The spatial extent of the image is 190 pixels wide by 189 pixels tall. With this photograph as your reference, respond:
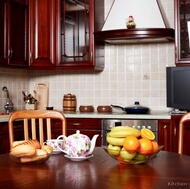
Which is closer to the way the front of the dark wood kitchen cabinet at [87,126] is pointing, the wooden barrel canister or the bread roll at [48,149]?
the bread roll

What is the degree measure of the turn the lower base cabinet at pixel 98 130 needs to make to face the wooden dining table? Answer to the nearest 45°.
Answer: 0° — it already faces it

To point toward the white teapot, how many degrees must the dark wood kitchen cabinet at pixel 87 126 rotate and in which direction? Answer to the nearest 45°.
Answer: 0° — it already faces it

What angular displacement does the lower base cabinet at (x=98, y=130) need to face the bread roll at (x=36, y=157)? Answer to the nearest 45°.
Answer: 0° — it already faces it

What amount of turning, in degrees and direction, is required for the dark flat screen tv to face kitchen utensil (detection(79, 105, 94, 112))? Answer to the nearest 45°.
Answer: approximately 45° to its right

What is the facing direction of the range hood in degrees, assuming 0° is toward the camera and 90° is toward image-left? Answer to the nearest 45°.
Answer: approximately 0°

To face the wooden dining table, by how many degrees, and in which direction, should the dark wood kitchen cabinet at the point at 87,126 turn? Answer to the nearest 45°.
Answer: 0° — it already faces it
